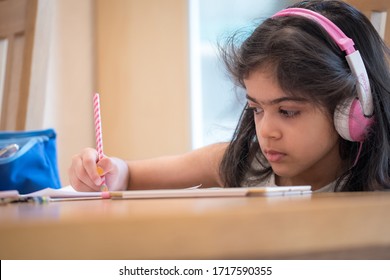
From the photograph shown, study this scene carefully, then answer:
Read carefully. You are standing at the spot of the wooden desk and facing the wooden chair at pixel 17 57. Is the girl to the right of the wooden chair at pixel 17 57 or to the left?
right

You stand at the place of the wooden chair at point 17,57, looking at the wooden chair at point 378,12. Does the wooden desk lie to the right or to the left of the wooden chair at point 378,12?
right

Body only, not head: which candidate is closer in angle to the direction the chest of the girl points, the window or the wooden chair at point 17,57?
the wooden chair

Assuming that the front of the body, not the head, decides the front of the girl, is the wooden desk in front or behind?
in front

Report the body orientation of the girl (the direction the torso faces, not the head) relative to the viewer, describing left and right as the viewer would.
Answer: facing the viewer and to the left of the viewer

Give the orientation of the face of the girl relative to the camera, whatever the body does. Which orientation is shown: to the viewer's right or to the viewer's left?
to the viewer's left

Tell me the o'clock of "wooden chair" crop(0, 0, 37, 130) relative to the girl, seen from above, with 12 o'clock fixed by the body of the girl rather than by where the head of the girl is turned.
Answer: The wooden chair is roughly at 3 o'clock from the girl.

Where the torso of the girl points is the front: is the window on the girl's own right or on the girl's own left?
on the girl's own right

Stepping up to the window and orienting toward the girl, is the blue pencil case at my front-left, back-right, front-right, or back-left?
front-right

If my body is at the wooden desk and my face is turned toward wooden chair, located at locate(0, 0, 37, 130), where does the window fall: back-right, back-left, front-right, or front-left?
front-right

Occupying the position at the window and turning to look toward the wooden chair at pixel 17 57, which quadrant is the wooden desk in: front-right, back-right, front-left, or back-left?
front-left

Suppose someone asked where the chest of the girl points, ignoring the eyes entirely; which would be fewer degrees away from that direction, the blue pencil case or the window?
the blue pencil case
